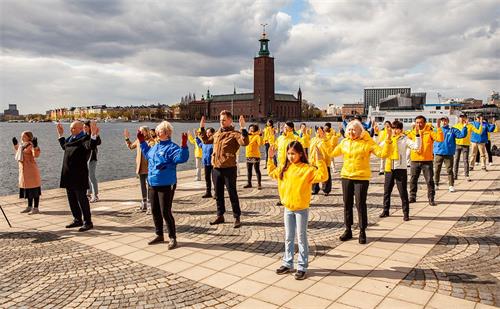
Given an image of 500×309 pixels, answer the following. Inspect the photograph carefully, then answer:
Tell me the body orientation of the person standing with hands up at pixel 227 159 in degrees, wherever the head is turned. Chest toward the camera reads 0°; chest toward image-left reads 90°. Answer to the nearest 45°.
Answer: approximately 45°

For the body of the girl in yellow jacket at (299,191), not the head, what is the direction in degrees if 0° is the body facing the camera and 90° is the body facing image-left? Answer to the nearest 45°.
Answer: approximately 45°

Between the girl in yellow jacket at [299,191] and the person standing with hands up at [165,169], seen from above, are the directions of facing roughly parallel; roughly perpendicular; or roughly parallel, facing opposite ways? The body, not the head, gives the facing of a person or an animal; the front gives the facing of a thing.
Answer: roughly parallel

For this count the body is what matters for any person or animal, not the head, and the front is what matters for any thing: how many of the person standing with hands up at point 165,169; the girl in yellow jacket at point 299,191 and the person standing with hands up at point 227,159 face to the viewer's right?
0

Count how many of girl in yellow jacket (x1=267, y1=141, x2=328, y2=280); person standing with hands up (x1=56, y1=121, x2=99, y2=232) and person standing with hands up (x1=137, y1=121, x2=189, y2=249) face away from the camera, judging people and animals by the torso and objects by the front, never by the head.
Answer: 0

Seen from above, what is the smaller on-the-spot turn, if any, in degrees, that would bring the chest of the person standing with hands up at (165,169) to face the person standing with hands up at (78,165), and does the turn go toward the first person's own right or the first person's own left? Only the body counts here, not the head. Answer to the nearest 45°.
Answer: approximately 90° to the first person's own right

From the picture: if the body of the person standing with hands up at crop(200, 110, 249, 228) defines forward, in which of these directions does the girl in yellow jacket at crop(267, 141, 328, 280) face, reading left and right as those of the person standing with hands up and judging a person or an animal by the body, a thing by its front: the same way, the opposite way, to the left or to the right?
the same way

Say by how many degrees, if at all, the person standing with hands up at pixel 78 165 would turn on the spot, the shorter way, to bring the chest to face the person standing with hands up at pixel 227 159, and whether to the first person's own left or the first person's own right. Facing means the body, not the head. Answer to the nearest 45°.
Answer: approximately 135° to the first person's own left

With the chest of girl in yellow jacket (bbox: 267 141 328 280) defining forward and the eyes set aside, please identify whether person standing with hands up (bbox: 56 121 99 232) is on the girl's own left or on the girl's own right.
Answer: on the girl's own right

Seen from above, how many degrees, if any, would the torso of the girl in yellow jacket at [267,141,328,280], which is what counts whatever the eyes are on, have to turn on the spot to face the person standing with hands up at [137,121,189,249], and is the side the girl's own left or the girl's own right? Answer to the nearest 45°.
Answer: approximately 90° to the girl's own right

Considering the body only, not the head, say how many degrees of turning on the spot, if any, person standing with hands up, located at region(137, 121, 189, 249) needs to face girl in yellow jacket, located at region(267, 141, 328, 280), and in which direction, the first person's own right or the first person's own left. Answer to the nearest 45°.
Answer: approximately 90° to the first person's own left
